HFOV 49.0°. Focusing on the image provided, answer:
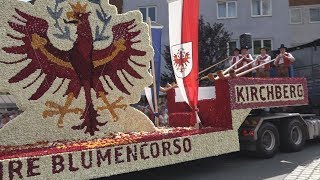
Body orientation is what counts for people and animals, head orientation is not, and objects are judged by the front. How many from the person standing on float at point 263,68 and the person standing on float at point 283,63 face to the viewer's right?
0

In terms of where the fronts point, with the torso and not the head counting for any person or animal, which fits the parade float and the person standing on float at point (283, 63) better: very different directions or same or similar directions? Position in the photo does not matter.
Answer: very different directions

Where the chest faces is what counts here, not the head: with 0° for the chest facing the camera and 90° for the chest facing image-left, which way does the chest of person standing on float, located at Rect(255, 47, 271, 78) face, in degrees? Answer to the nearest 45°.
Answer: approximately 45°

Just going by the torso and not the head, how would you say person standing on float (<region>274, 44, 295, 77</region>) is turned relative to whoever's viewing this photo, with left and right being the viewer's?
facing the viewer and to the left of the viewer
